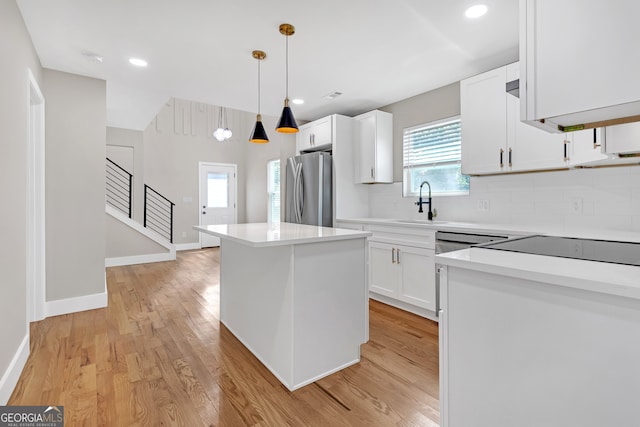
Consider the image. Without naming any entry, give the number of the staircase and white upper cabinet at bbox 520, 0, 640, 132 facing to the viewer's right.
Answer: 1

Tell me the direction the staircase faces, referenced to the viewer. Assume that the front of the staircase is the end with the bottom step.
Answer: facing to the right of the viewer

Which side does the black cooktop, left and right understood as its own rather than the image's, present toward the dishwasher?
right

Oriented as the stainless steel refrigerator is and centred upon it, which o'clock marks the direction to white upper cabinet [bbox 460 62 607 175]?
The white upper cabinet is roughly at 9 o'clock from the stainless steel refrigerator.

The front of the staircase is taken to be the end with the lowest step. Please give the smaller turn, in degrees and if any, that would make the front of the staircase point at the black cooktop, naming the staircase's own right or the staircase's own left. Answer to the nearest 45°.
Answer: approximately 90° to the staircase's own right

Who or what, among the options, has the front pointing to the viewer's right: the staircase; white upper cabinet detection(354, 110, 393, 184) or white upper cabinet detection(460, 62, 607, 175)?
the staircase

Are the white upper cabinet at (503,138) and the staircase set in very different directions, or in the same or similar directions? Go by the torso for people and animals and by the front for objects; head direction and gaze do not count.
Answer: very different directions

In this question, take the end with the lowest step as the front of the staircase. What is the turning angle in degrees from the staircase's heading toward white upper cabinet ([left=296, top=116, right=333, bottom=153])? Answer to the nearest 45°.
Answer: approximately 45° to its right
